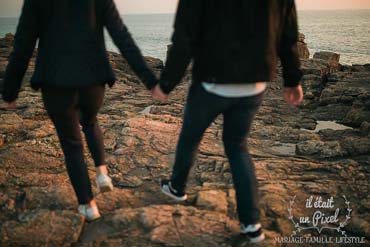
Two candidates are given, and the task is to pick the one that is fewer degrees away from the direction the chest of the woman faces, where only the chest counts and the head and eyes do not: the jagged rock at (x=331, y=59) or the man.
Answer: the jagged rock

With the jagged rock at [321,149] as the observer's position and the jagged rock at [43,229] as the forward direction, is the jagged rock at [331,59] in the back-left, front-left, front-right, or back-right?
back-right

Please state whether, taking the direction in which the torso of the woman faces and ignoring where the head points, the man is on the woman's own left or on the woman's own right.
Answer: on the woman's own right

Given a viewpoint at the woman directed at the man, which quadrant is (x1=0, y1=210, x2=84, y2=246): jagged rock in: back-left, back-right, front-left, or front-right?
back-right

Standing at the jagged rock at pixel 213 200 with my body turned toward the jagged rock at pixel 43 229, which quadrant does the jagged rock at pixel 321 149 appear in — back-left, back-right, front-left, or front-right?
back-right

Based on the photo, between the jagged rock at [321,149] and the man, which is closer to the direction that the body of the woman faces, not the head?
the jagged rock

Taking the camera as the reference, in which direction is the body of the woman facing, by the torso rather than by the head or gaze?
away from the camera
